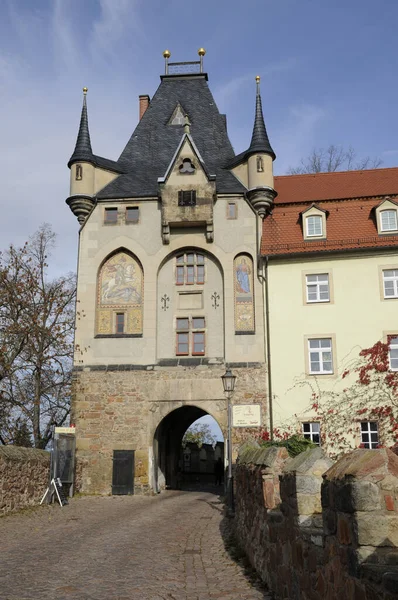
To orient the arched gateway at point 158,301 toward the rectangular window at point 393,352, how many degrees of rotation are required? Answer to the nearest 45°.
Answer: approximately 90° to its left

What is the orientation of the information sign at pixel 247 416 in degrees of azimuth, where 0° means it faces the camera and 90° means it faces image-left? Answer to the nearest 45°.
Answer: approximately 0°

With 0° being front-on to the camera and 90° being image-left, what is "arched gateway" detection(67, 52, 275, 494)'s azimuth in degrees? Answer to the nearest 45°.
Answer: approximately 0°

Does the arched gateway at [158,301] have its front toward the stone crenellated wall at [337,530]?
yes

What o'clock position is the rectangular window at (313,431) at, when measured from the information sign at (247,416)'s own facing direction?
The rectangular window is roughly at 9 o'clock from the information sign.

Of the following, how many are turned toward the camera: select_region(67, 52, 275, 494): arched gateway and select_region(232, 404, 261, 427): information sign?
2

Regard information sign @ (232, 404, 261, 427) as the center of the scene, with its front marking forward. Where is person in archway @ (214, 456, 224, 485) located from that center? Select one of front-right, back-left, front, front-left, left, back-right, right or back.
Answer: back

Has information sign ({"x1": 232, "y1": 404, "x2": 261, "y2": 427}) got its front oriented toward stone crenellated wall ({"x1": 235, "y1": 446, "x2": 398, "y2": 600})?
yes

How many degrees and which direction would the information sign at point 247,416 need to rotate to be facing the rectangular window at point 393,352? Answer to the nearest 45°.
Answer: approximately 90° to its left

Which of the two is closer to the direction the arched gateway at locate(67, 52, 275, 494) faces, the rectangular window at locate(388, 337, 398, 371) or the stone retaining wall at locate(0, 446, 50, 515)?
the stone retaining wall

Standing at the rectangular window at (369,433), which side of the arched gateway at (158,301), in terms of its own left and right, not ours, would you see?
left
